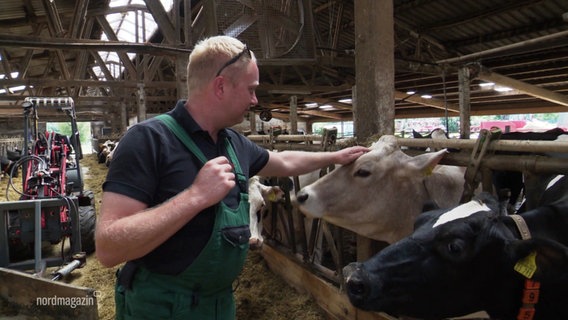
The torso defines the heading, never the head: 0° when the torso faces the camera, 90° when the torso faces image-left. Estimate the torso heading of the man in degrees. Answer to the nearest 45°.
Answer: approximately 315°

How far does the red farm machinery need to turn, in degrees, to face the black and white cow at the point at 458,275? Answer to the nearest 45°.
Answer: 0° — it already faces it

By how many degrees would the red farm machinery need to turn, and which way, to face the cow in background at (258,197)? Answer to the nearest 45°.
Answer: approximately 45° to its left

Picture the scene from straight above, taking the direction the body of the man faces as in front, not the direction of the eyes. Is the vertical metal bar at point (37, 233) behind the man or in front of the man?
behind

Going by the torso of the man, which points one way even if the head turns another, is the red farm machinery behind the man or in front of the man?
behind

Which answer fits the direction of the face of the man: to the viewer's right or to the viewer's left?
to the viewer's right

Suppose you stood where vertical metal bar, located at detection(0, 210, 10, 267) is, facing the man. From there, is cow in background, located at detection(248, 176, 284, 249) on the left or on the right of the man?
left

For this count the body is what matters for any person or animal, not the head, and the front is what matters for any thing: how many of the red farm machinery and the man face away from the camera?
0

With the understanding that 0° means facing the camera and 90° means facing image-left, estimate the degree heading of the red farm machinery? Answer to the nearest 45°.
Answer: approximately 0°
